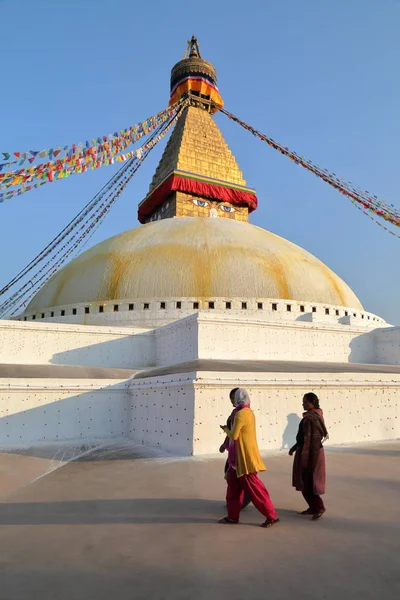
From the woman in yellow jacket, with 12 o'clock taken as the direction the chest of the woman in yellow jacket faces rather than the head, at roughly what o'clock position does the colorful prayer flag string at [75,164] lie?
The colorful prayer flag string is roughly at 2 o'clock from the woman in yellow jacket.

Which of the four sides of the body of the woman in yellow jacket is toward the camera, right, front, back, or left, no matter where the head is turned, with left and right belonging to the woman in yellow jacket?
left

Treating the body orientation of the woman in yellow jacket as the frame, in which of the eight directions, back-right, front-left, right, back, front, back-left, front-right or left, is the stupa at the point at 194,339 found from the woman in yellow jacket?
right

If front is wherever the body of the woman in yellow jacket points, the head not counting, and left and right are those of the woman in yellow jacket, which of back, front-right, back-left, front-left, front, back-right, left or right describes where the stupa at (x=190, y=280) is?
right
